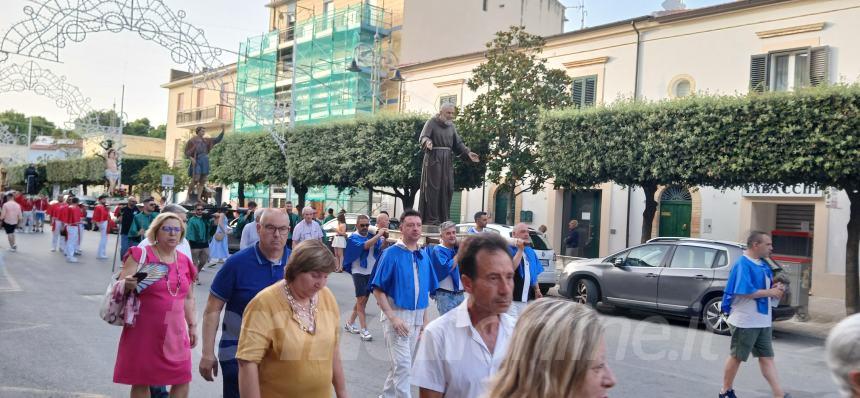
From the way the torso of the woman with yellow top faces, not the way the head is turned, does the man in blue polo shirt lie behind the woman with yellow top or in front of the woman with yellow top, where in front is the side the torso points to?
behind

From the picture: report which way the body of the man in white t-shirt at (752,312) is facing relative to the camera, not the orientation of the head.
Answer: to the viewer's right

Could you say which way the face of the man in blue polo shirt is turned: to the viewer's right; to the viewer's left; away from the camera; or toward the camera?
toward the camera

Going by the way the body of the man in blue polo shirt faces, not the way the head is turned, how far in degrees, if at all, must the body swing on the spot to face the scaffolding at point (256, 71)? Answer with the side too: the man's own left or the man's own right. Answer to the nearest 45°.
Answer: approximately 135° to the man's own left

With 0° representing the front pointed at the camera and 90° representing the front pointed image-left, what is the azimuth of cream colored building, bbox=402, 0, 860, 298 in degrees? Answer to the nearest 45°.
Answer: approximately 45°

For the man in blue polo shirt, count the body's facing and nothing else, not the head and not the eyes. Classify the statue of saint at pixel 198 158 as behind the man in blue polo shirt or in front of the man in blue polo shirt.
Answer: behind

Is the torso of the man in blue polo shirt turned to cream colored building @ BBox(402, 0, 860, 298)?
no

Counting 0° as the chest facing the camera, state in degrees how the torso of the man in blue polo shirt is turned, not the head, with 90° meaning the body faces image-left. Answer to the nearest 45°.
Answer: approximately 315°

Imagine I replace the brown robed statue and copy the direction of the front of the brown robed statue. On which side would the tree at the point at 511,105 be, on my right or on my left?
on my left

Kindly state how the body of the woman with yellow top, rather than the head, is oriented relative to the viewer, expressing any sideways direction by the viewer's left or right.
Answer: facing the viewer and to the right of the viewer

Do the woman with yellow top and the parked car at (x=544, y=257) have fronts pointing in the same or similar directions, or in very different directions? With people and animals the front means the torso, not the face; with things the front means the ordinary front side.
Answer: very different directions

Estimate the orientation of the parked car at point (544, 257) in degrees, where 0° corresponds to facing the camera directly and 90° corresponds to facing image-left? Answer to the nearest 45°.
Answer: approximately 135°

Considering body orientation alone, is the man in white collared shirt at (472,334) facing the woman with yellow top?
no

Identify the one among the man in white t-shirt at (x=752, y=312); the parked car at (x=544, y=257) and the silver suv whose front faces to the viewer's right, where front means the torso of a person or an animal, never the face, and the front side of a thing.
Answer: the man in white t-shirt
